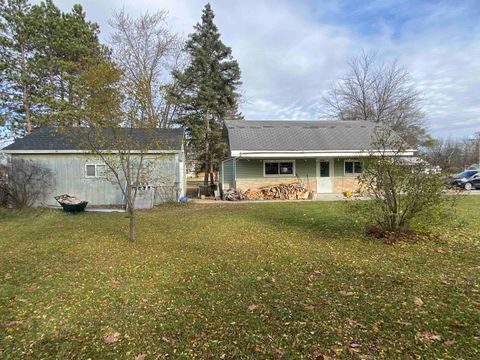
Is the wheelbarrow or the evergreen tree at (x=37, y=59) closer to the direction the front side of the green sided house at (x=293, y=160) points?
the wheelbarrow

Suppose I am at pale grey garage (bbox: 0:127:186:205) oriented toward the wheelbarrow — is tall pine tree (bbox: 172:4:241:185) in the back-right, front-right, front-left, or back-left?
back-left

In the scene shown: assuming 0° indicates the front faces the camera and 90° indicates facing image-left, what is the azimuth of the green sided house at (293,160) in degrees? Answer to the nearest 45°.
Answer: approximately 0°

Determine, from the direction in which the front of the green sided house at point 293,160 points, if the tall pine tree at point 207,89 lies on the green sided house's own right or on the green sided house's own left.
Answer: on the green sided house's own right

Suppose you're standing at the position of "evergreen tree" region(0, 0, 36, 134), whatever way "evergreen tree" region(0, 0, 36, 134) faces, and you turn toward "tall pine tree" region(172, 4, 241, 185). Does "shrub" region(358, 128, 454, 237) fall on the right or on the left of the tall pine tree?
right

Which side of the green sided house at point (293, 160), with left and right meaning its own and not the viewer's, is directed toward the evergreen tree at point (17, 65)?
right

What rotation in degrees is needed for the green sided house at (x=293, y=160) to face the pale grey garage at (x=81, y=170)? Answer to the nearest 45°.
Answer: approximately 45° to its right
